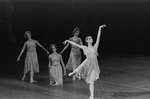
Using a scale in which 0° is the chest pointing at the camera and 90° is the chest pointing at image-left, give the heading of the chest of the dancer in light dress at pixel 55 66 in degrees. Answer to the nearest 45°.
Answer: approximately 0°
